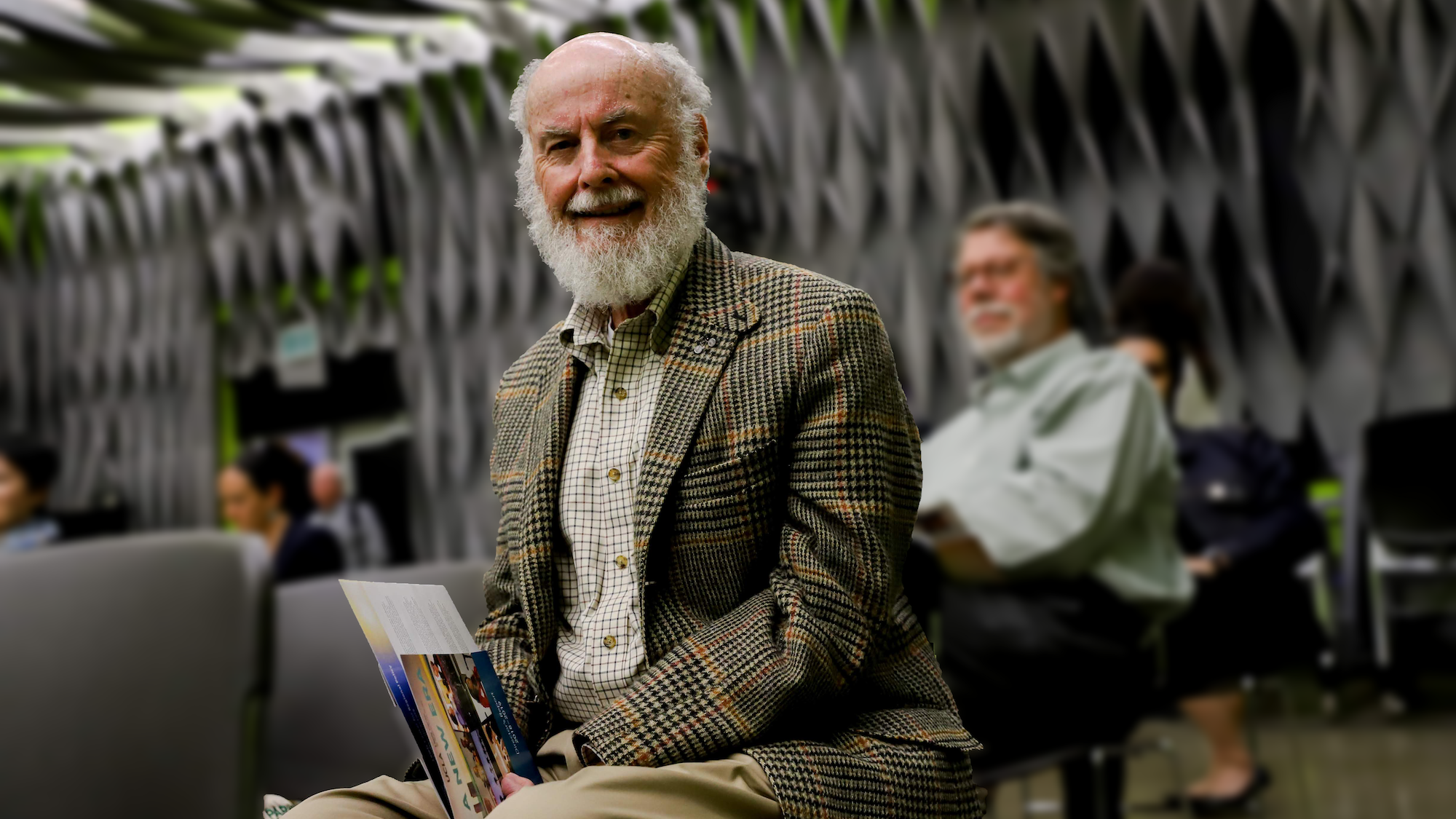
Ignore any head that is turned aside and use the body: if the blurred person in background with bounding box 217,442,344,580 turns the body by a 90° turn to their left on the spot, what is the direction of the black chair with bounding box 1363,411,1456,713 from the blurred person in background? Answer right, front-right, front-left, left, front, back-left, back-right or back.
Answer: front-left

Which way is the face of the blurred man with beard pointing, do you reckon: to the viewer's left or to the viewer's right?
to the viewer's left

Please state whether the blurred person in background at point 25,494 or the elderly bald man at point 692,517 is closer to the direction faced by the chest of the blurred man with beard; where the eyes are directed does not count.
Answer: the elderly bald man

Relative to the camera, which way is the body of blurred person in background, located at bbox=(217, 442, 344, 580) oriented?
to the viewer's left

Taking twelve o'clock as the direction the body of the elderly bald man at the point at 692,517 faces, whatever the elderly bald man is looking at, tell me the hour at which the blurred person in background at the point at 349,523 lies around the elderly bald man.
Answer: The blurred person in background is roughly at 4 o'clock from the elderly bald man.

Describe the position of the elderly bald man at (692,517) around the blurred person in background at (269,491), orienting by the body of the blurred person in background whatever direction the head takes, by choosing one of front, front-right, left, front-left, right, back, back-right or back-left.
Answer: left

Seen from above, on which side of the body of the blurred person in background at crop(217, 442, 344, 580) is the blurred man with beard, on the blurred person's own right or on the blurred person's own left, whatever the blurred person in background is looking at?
on the blurred person's own left

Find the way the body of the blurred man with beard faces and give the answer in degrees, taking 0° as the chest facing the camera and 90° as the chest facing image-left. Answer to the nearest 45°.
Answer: approximately 45°
